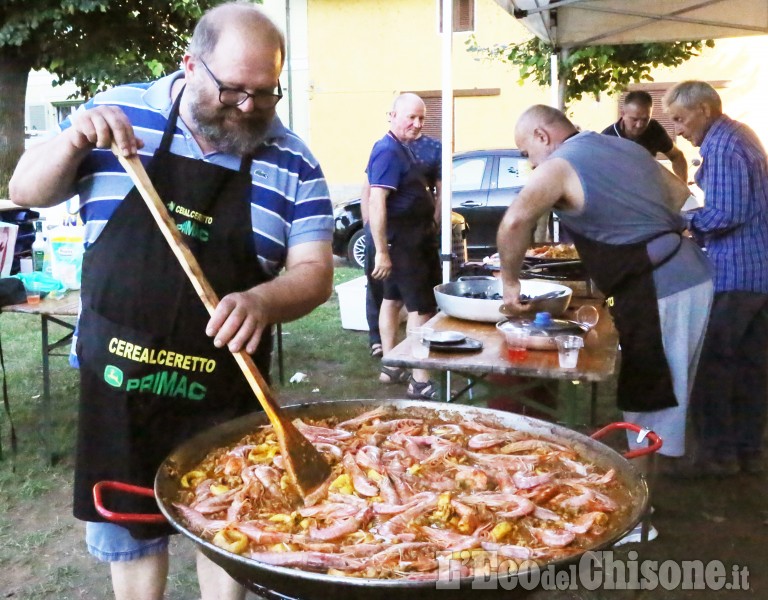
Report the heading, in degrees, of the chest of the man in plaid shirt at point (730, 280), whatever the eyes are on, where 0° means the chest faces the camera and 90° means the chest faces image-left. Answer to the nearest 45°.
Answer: approximately 90°

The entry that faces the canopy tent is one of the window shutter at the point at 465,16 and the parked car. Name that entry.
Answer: the window shutter

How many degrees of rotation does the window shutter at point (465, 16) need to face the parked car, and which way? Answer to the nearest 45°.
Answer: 0° — it already faces it

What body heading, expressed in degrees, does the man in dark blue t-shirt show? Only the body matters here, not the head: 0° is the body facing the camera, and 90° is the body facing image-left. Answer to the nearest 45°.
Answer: approximately 315°

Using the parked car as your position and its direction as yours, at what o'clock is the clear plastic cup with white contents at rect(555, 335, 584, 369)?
The clear plastic cup with white contents is roughly at 9 o'clock from the parked car.

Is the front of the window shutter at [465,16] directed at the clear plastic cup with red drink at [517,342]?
yes

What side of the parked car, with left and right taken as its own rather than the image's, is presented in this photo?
left

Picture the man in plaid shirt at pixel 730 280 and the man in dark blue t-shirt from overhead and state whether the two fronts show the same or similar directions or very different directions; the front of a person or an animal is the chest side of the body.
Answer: very different directions

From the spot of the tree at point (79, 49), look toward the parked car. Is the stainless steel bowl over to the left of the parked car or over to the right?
right

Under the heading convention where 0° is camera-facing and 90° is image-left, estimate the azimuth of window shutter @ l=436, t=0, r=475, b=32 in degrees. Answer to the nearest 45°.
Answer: approximately 0°

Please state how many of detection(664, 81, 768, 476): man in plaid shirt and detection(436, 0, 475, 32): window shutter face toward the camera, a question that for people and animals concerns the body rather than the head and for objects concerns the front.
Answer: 1

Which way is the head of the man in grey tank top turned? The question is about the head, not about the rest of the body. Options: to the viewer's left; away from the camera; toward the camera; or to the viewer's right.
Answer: to the viewer's left

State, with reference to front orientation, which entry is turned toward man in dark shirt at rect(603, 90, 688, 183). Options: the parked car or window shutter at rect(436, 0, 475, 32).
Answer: the window shutter

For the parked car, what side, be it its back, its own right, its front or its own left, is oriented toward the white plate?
left
